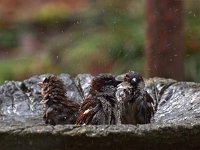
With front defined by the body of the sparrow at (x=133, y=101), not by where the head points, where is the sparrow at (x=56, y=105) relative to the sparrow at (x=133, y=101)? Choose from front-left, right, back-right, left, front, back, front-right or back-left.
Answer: right

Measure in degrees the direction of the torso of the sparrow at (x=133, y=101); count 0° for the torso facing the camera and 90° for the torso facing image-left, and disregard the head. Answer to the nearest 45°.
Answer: approximately 0°

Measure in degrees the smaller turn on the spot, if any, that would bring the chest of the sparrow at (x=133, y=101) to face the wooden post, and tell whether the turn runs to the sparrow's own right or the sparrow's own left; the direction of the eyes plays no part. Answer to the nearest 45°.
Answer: approximately 180°

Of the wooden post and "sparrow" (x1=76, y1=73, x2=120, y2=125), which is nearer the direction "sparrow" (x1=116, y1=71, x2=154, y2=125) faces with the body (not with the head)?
the sparrow
